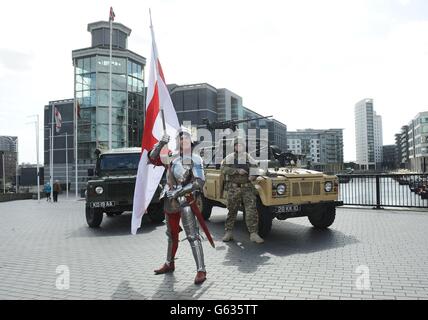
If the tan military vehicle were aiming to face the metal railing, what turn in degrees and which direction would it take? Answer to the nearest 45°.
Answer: approximately 90° to its left

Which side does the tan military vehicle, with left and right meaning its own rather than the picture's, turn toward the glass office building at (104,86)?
back

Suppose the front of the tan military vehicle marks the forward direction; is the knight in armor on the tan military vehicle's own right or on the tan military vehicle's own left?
on the tan military vehicle's own right

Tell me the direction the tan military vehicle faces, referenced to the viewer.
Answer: facing the viewer and to the right of the viewer

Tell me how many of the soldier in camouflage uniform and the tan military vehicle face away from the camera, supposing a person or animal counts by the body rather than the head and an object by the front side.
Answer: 0

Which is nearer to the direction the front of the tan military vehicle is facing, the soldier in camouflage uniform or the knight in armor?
the knight in armor

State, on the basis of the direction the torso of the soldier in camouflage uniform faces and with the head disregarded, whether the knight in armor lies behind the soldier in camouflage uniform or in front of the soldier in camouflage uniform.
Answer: in front

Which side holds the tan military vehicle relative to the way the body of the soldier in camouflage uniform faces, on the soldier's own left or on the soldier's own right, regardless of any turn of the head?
on the soldier's own left

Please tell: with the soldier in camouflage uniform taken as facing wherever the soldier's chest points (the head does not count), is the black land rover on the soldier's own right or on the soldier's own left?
on the soldier's own right

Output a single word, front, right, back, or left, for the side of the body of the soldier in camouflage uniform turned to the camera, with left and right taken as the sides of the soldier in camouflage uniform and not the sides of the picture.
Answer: front

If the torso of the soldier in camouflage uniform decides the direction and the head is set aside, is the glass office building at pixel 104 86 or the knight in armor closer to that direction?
the knight in armor

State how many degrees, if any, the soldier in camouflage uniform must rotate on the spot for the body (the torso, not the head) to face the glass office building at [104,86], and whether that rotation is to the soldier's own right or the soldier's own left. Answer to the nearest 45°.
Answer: approximately 135° to the soldier's own right

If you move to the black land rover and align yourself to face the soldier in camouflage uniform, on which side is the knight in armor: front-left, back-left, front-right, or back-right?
front-right
